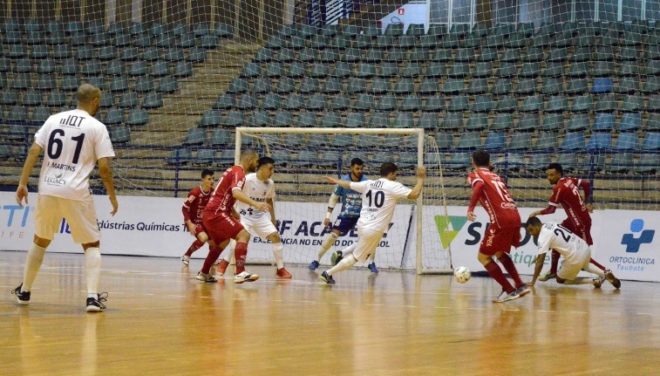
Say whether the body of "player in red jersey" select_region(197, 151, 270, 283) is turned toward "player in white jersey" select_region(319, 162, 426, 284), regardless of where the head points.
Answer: yes

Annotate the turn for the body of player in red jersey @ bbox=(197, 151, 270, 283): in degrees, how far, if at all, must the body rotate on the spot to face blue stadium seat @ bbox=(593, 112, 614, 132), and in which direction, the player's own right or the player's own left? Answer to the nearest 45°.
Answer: approximately 45° to the player's own left

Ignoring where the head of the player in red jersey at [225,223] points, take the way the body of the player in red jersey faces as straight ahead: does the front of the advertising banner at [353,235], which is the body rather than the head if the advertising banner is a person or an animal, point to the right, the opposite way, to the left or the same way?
to the right

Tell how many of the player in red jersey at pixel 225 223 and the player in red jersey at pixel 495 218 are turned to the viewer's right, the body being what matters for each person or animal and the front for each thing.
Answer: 1

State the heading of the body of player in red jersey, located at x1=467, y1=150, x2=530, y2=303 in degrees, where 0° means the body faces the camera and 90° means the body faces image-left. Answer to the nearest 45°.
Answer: approximately 135°

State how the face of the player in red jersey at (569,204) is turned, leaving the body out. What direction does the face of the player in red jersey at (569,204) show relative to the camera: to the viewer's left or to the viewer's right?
to the viewer's left

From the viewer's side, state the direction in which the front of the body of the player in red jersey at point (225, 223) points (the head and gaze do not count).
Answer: to the viewer's right

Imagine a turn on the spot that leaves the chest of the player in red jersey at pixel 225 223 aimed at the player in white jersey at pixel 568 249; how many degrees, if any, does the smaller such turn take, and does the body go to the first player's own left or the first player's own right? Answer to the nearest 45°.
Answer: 0° — they already face them

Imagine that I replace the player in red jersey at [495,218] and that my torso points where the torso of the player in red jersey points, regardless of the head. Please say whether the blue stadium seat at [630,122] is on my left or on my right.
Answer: on my right

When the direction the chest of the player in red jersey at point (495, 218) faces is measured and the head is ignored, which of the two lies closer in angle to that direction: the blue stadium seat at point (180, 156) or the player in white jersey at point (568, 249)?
the blue stadium seat
